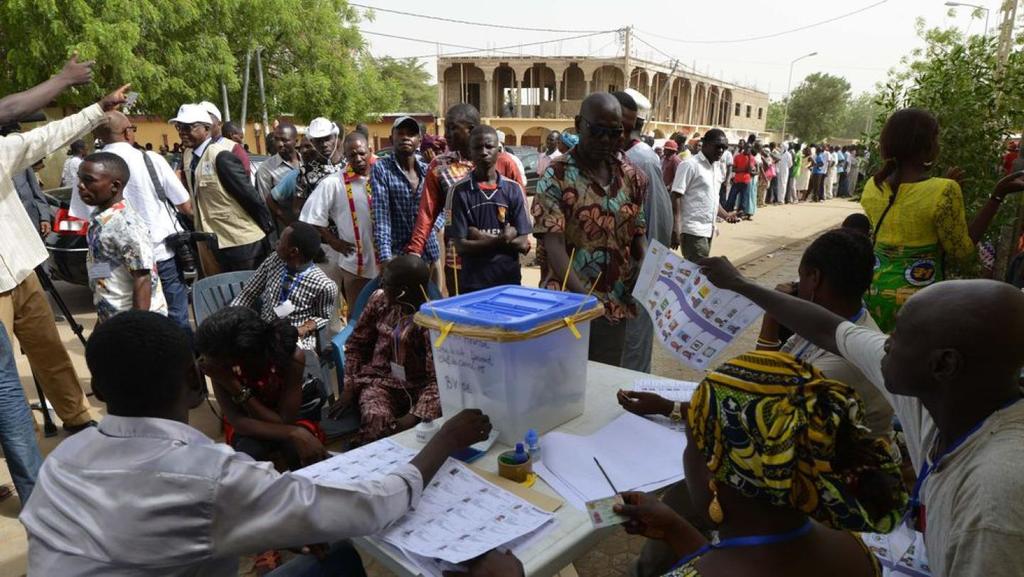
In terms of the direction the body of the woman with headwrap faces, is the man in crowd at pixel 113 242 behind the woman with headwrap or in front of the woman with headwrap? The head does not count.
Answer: in front

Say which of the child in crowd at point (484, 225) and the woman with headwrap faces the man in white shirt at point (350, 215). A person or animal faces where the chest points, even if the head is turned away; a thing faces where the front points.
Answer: the woman with headwrap

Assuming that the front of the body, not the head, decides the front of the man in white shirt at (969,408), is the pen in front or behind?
in front

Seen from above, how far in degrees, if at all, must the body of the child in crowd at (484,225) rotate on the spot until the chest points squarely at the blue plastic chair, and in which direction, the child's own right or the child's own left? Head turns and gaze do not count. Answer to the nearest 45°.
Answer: approximately 90° to the child's own right

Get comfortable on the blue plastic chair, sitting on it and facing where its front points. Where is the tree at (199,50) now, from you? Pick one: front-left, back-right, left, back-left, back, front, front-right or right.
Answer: back-left

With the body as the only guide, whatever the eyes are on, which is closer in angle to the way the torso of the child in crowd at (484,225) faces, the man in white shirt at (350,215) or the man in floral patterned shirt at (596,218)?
the man in floral patterned shirt

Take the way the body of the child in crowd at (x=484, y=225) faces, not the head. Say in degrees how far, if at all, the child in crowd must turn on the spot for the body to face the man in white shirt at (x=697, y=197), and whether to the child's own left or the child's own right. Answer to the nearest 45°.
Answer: approximately 135° to the child's own left

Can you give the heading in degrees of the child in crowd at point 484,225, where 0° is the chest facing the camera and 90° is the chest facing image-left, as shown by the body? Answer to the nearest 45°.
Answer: approximately 0°
